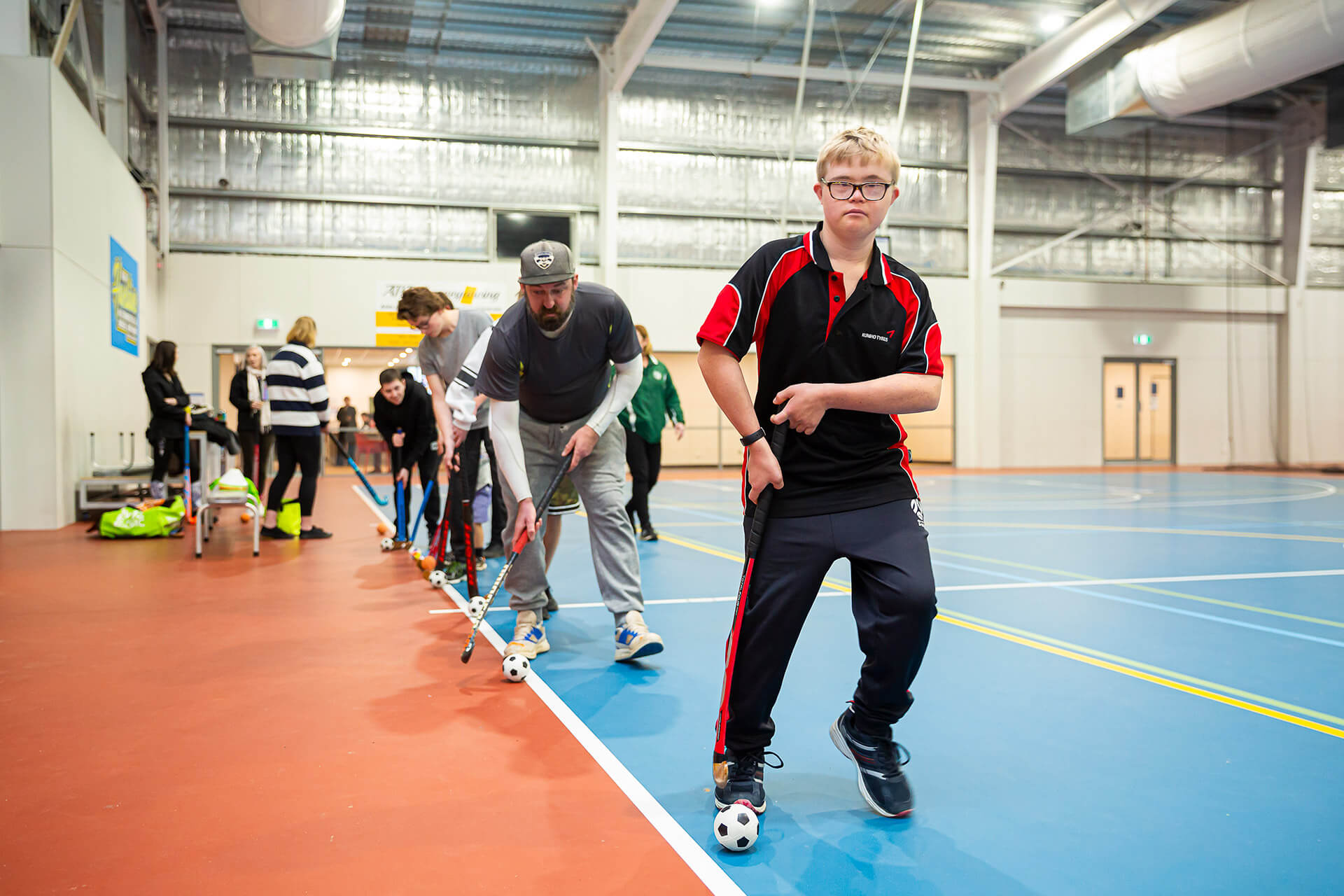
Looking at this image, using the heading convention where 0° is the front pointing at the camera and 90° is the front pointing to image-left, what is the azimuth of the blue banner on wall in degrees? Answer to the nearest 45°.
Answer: approximately 315°

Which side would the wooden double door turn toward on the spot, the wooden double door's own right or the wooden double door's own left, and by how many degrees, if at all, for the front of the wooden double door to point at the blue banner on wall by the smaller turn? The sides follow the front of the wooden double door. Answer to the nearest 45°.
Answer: approximately 45° to the wooden double door's own right

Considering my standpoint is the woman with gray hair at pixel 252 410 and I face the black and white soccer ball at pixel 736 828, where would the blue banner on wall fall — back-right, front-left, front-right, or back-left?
back-right

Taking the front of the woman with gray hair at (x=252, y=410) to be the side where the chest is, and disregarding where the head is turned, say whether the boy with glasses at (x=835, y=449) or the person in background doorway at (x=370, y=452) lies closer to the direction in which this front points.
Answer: the boy with glasses

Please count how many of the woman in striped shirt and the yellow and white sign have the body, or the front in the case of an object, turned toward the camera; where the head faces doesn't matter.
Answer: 1

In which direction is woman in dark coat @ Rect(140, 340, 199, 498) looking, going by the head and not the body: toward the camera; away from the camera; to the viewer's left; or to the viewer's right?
to the viewer's right
